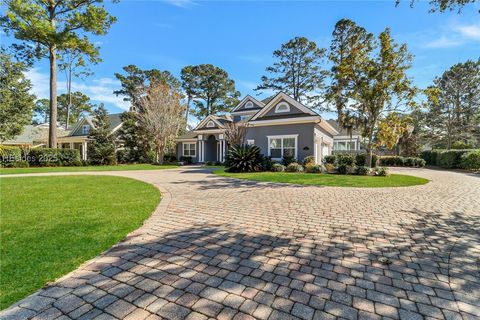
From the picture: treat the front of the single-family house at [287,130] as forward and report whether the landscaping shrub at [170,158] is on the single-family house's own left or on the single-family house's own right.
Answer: on the single-family house's own right

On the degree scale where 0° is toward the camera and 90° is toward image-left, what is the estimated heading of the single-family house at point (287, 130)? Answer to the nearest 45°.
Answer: approximately 0°

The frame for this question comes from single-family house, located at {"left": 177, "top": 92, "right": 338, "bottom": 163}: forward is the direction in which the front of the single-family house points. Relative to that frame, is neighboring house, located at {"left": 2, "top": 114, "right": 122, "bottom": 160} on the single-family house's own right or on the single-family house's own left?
on the single-family house's own right

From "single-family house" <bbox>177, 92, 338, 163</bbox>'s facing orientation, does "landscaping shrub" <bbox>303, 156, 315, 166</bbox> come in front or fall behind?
in front

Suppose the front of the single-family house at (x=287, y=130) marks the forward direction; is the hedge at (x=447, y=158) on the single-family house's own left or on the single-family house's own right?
on the single-family house's own left

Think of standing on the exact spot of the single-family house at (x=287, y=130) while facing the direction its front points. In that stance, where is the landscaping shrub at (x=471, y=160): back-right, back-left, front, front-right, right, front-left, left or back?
left

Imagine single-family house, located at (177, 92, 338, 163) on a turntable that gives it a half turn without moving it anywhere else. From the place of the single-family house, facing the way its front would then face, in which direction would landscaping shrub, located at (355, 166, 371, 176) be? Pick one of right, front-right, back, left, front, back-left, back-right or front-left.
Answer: back-right

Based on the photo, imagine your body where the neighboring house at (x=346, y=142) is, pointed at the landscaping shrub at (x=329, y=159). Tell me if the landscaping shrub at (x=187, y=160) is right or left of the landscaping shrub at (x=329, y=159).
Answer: right

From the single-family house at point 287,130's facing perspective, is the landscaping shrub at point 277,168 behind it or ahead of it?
ahead

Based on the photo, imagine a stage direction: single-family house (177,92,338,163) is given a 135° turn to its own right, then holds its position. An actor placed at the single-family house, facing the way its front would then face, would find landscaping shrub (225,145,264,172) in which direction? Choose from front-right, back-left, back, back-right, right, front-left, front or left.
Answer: left
